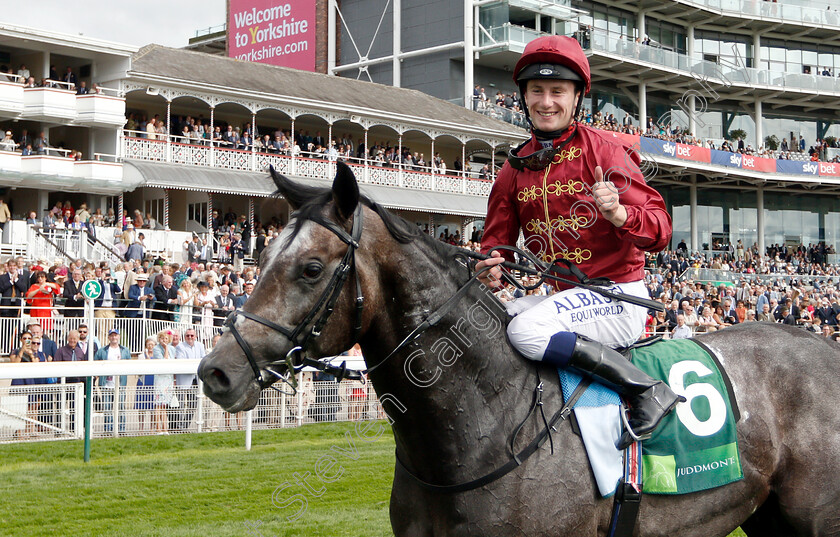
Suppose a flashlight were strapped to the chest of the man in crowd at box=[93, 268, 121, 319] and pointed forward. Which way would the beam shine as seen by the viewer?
toward the camera

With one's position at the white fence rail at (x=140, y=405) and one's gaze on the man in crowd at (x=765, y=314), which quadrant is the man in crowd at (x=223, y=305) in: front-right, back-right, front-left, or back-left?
front-left

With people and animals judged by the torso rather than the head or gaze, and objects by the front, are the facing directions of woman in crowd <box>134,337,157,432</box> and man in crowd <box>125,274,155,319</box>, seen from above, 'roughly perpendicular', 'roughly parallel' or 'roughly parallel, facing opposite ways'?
roughly parallel

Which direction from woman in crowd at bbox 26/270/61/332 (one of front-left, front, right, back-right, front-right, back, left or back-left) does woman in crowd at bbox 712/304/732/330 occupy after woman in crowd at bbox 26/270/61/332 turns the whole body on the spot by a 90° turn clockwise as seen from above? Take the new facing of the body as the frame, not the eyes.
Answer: back

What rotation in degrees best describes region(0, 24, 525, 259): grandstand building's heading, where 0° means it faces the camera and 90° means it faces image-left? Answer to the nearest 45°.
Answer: approximately 315°

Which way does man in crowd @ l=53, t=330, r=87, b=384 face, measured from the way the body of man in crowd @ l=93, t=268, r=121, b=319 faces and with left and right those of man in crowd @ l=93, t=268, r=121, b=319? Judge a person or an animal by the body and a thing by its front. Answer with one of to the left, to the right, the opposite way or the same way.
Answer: the same way

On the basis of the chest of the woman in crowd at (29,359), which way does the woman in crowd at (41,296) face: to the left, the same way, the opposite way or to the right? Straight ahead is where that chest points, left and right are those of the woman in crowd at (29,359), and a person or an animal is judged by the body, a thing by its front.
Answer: the same way

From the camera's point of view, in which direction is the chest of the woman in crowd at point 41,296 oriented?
toward the camera

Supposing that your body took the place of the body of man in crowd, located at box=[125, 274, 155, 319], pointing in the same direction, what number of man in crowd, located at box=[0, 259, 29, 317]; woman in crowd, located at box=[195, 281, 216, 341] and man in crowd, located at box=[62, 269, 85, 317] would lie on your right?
2

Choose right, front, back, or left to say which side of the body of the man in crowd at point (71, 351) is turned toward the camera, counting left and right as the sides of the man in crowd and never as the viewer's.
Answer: front

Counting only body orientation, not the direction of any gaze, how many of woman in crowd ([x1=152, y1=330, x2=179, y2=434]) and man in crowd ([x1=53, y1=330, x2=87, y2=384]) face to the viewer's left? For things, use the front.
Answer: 0

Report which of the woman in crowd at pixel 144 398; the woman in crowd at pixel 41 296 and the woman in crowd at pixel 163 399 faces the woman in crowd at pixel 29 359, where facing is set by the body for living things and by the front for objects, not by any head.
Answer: the woman in crowd at pixel 41 296

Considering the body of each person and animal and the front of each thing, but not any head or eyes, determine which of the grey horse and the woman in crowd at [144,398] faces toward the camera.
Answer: the woman in crowd

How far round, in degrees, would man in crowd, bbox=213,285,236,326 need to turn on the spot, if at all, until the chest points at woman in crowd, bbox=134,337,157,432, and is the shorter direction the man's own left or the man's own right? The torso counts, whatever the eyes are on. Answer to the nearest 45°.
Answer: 0° — they already face them

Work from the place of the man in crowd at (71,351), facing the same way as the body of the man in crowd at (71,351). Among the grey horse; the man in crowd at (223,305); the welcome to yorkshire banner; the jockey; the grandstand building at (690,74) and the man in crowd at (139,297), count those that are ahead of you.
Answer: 2

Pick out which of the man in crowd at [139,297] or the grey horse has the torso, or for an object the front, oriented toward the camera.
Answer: the man in crowd

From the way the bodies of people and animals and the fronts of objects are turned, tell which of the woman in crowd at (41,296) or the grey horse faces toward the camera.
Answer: the woman in crowd

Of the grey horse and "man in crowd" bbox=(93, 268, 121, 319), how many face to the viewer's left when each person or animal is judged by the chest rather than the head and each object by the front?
1

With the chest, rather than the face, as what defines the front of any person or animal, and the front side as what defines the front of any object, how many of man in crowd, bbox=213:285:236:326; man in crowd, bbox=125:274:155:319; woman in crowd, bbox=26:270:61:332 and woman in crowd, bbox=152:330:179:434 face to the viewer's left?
0

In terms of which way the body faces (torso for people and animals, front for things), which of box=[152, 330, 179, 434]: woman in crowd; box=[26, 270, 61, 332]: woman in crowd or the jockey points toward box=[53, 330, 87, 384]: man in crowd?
box=[26, 270, 61, 332]: woman in crowd
